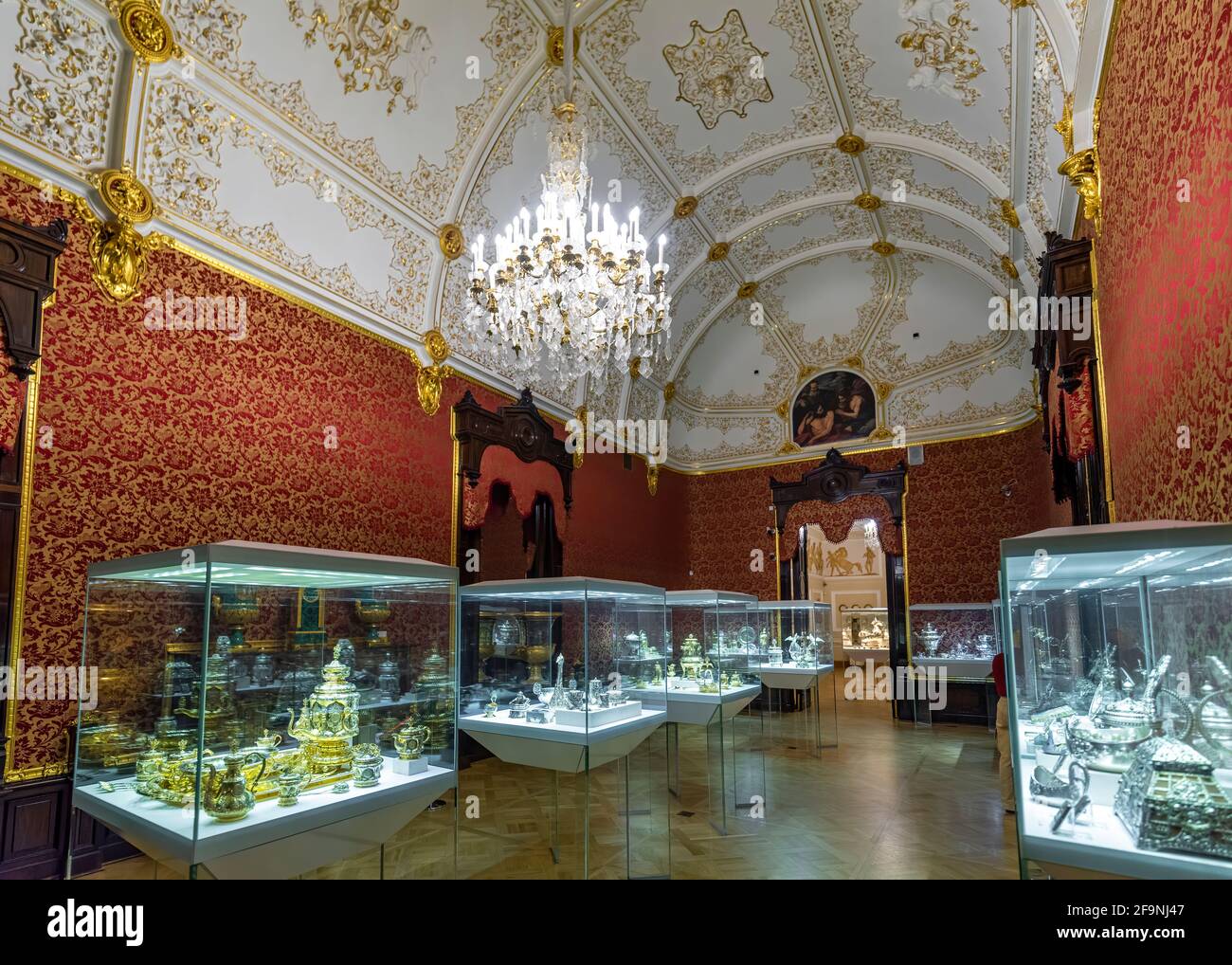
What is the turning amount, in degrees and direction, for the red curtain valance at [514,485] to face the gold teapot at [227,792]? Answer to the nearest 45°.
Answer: approximately 45° to its right

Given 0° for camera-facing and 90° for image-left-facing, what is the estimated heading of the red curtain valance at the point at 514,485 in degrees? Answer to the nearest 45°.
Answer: approximately 315°

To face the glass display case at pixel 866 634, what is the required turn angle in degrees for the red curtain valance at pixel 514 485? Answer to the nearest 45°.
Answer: approximately 90° to its left

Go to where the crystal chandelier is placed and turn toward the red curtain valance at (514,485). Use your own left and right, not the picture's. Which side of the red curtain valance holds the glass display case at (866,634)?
right

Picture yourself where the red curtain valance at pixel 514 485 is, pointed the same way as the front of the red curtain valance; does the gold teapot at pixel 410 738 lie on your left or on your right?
on your right

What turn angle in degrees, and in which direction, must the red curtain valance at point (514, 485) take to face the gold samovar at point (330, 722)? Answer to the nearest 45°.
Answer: approximately 45° to its right

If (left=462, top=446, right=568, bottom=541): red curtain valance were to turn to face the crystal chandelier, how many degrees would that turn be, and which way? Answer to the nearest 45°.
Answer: approximately 45° to its right

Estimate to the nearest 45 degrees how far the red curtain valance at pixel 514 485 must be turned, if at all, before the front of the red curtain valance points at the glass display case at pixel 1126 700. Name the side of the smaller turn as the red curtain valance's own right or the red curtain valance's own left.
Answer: approximately 45° to the red curtain valance's own right

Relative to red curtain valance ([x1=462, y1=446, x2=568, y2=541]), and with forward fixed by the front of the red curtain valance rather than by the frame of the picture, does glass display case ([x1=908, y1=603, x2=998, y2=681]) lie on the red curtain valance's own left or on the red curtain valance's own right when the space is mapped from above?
on the red curtain valance's own left

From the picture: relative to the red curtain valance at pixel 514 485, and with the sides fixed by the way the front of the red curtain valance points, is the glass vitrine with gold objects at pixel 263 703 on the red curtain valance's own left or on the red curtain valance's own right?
on the red curtain valance's own right
